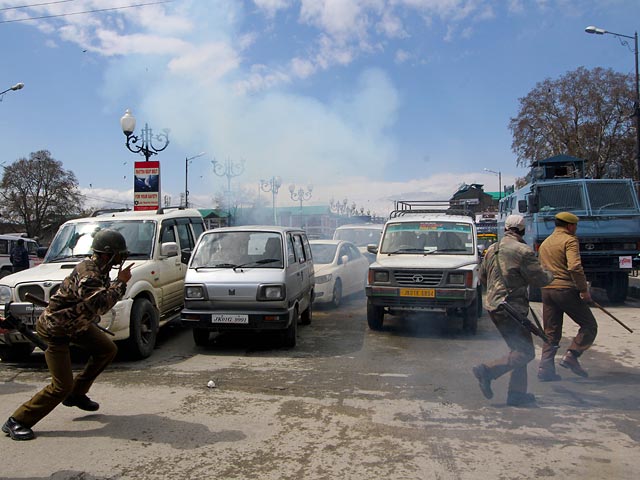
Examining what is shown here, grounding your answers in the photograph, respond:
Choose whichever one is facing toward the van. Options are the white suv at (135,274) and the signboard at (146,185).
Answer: the signboard

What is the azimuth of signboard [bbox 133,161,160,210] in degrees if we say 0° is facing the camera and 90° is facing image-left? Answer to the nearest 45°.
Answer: approximately 0°

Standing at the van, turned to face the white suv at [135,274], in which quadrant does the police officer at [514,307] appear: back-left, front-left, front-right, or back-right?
back-left

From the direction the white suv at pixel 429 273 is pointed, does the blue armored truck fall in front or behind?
behind

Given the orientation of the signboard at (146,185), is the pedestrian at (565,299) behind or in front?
in front

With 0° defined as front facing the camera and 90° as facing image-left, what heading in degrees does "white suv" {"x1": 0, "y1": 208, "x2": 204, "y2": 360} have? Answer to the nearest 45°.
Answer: approximately 45°

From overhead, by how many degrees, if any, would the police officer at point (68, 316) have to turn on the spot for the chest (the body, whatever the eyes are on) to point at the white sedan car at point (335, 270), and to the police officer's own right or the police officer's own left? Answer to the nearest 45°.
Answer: approximately 45° to the police officer's own left

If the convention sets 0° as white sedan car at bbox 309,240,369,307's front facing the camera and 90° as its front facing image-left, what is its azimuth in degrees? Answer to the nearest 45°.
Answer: approximately 45°

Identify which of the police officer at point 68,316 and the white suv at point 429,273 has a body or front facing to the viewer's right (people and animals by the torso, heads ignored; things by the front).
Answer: the police officer

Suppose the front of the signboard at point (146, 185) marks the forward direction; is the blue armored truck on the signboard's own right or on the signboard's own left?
on the signboard's own left

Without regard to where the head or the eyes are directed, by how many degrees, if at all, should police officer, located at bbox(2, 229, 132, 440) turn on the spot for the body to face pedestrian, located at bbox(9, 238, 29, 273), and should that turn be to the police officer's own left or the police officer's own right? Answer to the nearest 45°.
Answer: approximately 90° to the police officer's own left
